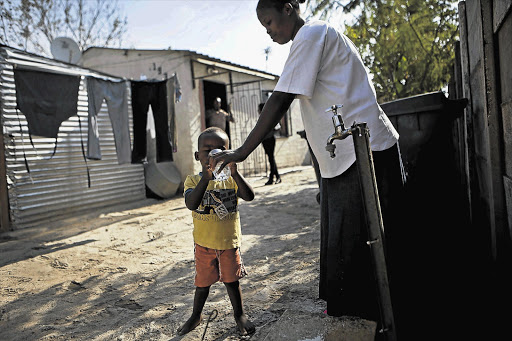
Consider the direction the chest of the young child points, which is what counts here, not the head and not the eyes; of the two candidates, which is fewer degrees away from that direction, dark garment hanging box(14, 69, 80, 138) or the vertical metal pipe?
the vertical metal pipe

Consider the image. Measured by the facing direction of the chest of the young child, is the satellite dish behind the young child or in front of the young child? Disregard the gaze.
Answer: behind

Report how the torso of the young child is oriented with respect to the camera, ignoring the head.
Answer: toward the camera

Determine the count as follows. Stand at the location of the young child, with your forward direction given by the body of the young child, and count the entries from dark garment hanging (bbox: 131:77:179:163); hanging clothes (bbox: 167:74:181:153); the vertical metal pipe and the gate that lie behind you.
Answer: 3

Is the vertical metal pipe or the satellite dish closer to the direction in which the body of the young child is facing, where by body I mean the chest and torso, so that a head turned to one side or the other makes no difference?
the vertical metal pipe

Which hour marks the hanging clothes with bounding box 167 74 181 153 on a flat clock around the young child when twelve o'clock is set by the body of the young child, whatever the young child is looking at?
The hanging clothes is roughly at 6 o'clock from the young child.

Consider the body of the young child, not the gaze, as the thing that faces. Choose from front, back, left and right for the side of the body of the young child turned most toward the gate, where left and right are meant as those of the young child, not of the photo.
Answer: back

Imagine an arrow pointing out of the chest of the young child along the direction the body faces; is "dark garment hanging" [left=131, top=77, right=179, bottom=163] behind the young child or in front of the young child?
behind

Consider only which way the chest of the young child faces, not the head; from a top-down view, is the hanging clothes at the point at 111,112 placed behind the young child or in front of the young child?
behind

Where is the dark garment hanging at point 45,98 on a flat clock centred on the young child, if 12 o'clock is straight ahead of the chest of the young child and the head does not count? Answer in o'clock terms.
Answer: The dark garment hanging is roughly at 5 o'clock from the young child.
